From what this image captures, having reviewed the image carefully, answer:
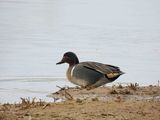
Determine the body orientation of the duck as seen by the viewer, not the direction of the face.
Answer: to the viewer's left
